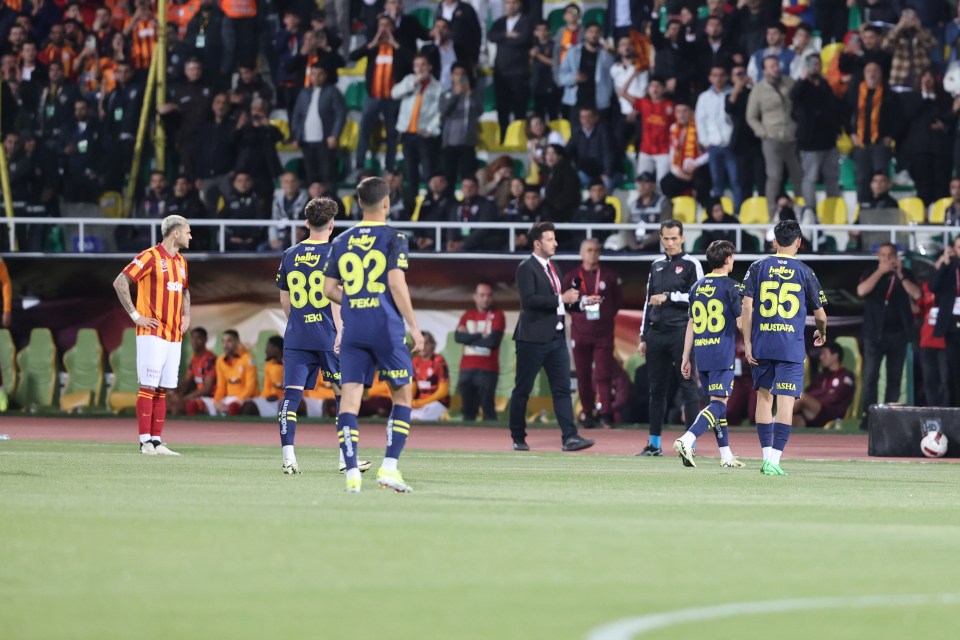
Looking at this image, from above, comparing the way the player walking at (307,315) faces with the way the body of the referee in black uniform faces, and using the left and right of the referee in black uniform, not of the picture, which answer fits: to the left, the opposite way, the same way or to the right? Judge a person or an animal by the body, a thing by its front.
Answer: the opposite way

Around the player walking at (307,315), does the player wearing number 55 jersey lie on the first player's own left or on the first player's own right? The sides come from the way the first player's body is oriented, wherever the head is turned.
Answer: on the first player's own right

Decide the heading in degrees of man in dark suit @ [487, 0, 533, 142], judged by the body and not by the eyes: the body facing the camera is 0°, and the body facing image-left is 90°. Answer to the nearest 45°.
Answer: approximately 0°

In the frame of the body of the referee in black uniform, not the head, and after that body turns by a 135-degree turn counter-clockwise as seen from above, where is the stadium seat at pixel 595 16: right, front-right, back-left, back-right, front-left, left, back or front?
front-left

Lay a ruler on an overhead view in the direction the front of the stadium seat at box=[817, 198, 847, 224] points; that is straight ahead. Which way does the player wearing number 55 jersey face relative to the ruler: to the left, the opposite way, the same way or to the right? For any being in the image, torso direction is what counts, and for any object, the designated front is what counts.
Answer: the opposite way

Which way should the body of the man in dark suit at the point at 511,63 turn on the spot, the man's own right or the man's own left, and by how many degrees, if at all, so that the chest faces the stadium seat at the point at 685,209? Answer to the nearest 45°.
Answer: approximately 45° to the man's own left

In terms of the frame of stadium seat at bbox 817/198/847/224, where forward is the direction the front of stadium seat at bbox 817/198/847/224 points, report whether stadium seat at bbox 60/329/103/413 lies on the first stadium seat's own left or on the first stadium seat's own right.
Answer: on the first stadium seat's own right

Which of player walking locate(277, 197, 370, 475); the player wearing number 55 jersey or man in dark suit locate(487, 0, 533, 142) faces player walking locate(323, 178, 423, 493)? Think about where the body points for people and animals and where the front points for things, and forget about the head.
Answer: the man in dark suit

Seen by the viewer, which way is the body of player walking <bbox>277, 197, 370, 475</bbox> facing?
away from the camera

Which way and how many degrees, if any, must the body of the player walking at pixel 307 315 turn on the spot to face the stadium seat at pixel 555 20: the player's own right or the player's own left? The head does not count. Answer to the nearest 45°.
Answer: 0° — they already face it

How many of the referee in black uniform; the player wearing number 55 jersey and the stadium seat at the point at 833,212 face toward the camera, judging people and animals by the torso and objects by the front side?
2

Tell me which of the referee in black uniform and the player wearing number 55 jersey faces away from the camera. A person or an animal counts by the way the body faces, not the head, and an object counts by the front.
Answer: the player wearing number 55 jersey

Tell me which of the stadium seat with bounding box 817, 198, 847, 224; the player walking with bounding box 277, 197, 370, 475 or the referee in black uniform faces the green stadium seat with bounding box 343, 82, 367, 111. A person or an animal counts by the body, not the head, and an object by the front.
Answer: the player walking

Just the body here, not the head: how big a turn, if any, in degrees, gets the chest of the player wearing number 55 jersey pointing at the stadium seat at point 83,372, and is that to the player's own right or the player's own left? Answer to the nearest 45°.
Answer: approximately 45° to the player's own left
